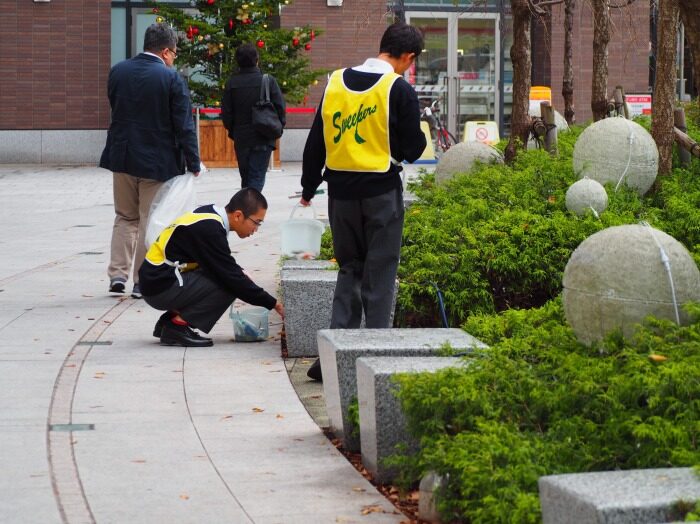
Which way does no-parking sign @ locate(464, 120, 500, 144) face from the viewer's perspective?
toward the camera

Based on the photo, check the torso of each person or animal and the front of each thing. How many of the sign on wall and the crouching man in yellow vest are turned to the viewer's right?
1

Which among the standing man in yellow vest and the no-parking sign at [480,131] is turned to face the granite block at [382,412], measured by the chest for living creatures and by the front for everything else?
the no-parking sign

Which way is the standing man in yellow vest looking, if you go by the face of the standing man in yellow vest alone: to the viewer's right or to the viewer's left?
to the viewer's right

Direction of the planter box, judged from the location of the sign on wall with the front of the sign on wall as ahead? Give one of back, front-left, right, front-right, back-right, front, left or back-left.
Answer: right

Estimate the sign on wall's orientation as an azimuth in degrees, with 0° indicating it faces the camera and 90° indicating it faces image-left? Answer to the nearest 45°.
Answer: approximately 0°

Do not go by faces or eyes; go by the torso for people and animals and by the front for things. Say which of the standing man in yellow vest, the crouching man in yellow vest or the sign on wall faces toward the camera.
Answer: the sign on wall

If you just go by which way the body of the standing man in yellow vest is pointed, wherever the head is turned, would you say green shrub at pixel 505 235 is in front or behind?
in front

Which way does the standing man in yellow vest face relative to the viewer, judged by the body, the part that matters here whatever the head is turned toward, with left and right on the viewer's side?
facing away from the viewer and to the right of the viewer

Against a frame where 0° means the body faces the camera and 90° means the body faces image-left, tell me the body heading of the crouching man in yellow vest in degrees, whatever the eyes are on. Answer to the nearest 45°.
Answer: approximately 270°

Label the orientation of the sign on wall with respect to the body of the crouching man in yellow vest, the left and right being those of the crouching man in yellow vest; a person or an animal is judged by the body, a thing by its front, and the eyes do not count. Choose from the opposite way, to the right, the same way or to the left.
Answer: to the right

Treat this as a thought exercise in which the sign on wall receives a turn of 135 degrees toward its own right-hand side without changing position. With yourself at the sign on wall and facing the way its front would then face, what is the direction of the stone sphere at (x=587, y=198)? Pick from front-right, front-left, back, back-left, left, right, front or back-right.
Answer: back-left

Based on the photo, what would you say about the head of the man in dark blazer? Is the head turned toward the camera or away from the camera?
away from the camera

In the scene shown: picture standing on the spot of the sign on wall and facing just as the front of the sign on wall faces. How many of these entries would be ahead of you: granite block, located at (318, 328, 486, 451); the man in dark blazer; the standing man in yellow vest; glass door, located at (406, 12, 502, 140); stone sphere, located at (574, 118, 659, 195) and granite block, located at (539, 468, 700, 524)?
5

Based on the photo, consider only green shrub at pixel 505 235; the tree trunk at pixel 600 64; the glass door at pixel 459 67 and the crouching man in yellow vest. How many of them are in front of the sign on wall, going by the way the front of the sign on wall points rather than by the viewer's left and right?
3

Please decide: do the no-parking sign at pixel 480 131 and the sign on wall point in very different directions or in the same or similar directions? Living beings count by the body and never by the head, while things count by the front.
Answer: same or similar directions

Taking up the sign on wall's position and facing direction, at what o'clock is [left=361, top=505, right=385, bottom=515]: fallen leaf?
The fallen leaf is roughly at 12 o'clock from the sign on wall.
